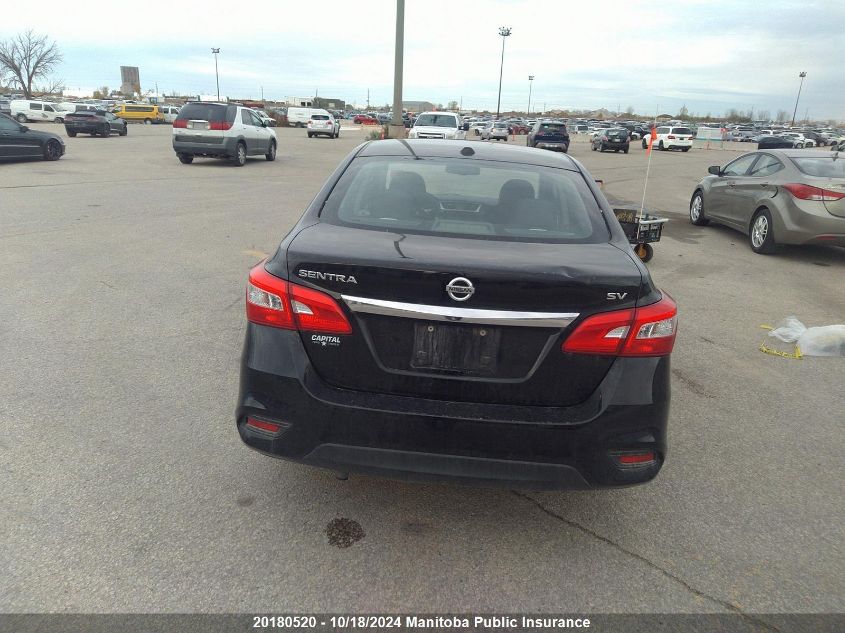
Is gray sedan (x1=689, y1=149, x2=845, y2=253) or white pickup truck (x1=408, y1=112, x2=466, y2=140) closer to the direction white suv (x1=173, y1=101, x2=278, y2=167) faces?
the white pickup truck

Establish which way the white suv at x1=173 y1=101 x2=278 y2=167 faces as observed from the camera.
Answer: facing away from the viewer and to the right of the viewer

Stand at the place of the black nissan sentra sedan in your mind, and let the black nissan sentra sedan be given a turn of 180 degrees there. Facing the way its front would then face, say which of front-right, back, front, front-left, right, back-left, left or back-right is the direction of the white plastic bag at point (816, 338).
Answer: back-left

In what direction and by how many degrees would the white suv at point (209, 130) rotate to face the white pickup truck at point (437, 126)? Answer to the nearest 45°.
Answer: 0° — it already faces it

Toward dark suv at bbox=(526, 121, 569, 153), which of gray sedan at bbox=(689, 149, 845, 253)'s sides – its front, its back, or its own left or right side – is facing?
front

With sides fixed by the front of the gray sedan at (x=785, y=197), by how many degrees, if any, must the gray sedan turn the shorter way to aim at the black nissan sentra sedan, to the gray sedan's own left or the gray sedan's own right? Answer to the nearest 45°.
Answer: approximately 135° to the gray sedan's own left

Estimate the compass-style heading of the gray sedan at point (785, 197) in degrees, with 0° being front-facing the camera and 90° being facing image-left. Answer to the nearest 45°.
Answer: approximately 135°

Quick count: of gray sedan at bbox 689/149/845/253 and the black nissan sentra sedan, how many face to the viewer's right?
0

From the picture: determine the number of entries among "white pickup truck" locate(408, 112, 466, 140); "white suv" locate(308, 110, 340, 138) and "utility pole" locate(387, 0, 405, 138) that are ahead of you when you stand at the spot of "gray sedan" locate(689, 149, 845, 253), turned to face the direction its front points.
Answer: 3

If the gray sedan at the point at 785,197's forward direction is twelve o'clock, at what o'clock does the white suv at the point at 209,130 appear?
The white suv is roughly at 11 o'clock from the gray sedan.

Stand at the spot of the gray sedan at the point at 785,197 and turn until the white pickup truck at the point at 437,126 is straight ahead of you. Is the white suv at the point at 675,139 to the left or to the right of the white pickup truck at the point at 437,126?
right

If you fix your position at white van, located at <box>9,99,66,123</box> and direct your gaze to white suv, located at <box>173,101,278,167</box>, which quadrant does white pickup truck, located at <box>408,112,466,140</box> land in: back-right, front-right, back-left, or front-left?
front-left

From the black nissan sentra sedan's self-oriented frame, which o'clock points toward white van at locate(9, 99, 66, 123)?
The white van is roughly at 11 o'clock from the black nissan sentra sedan.

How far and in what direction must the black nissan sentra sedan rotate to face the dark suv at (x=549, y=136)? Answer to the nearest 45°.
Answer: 0° — it already faces it

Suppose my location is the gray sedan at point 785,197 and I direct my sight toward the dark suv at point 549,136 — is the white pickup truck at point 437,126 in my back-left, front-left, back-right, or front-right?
front-left

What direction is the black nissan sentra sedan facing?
away from the camera

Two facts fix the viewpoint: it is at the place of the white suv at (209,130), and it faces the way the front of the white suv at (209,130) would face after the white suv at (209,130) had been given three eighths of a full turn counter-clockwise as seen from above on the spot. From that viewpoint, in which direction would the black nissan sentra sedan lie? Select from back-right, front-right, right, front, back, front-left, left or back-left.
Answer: left

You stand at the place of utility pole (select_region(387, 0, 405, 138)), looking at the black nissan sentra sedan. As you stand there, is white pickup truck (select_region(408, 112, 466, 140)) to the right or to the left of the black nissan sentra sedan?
left

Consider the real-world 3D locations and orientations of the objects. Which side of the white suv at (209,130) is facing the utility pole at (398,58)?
front

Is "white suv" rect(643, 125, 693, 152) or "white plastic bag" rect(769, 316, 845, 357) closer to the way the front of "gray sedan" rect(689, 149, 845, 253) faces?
the white suv

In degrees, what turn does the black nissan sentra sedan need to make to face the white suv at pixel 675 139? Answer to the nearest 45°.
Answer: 0° — it already faces it

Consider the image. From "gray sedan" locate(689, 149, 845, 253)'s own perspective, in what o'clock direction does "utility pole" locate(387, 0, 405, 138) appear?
The utility pole is roughly at 12 o'clock from the gray sedan.
